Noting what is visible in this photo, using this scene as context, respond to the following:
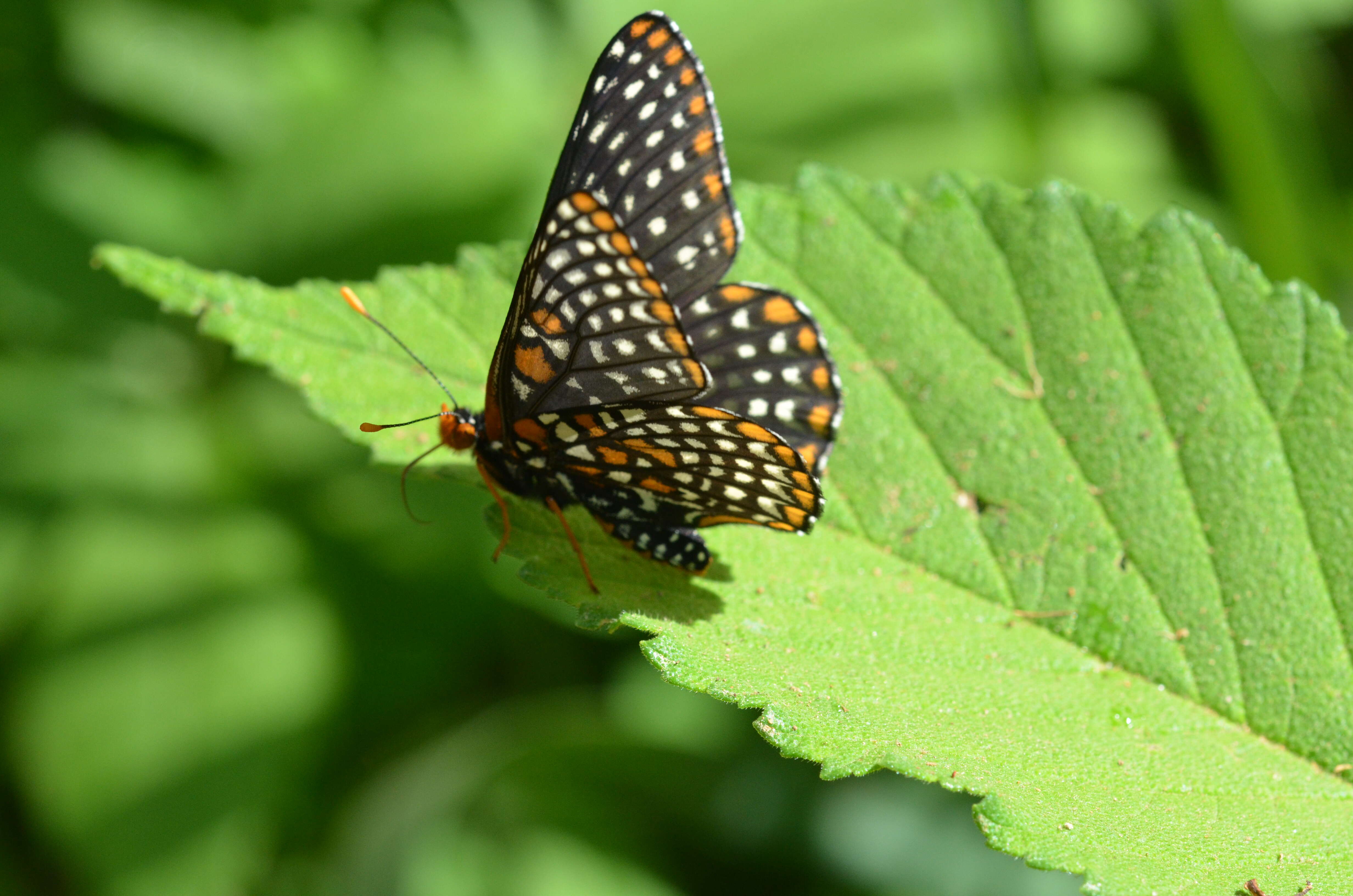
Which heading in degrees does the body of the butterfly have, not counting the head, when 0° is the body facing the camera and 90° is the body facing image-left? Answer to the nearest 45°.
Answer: approximately 90°
